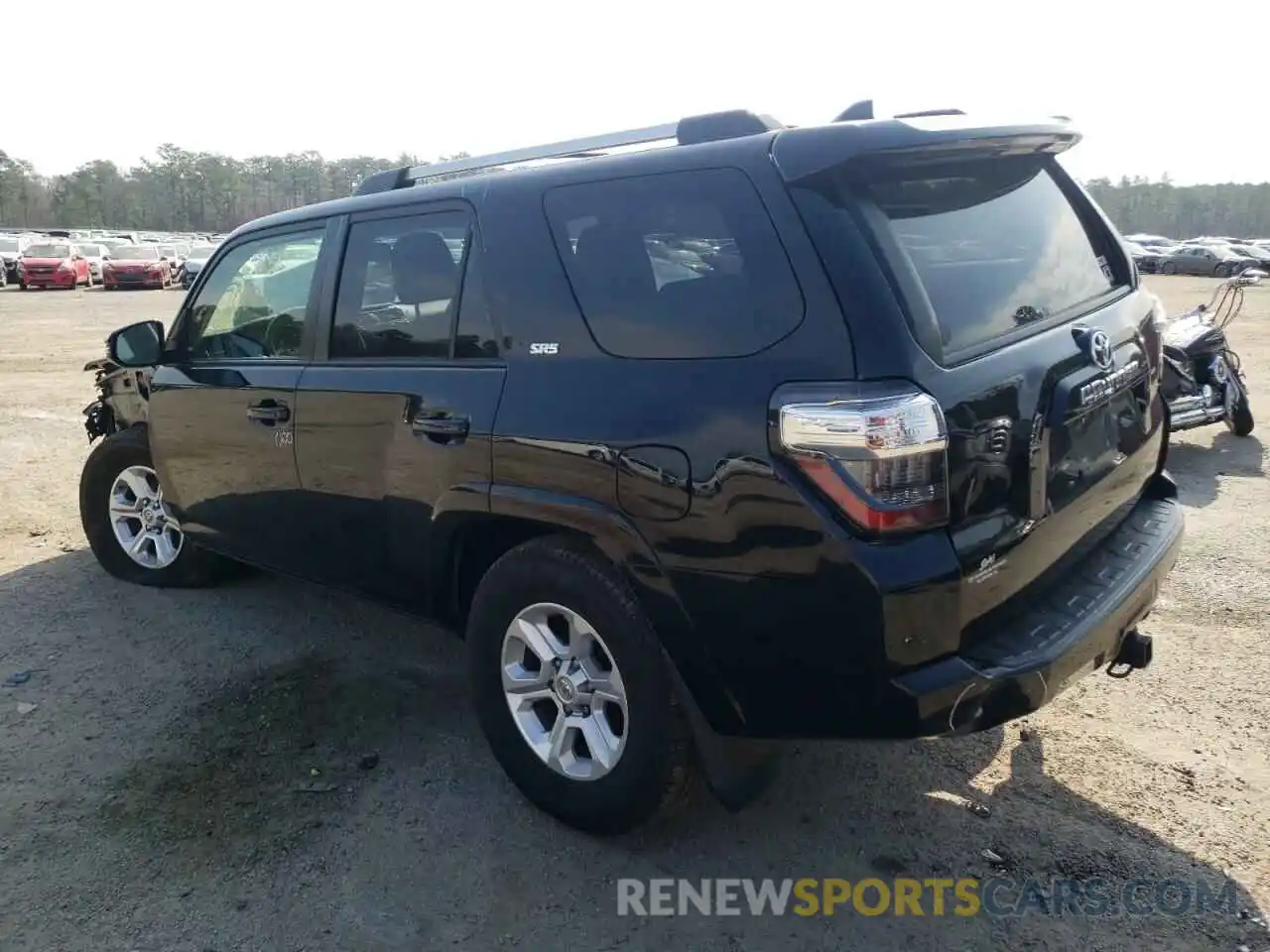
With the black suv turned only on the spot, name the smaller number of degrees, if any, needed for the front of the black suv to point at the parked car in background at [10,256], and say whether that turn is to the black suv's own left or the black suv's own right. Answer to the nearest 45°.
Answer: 0° — it already faces it

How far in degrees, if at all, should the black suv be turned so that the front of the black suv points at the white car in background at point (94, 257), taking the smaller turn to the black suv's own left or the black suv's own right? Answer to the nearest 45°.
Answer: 0° — it already faces it

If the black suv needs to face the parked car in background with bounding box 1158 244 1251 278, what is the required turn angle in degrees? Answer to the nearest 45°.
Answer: approximately 90° to its right

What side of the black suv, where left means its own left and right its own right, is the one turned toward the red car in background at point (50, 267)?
front

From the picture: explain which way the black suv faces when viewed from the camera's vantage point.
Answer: facing away from the viewer and to the left of the viewer

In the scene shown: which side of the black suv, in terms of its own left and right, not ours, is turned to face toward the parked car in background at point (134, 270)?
front
